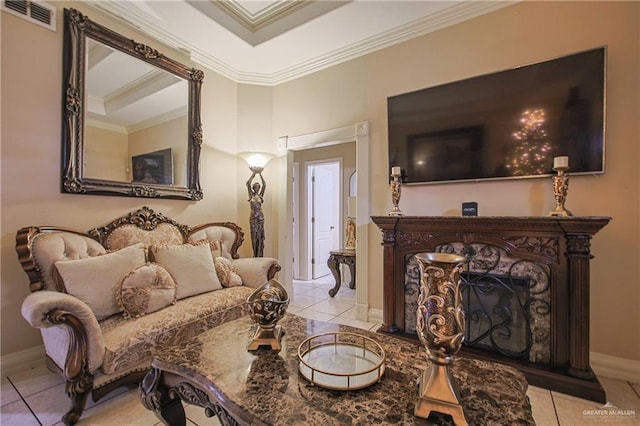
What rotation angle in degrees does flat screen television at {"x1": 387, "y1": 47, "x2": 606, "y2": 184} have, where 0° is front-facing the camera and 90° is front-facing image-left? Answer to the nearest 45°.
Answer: approximately 45°

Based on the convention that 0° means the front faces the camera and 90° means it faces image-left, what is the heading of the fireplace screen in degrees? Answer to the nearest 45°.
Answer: approximately 45°

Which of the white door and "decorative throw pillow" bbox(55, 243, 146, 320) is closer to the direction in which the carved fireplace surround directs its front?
the decorative throw pillow

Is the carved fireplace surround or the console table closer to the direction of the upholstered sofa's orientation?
the carved fireplace surround

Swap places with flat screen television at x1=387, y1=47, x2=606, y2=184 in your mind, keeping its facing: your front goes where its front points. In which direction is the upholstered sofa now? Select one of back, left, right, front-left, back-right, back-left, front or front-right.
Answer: front

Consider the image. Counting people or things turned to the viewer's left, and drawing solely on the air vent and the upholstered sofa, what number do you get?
0

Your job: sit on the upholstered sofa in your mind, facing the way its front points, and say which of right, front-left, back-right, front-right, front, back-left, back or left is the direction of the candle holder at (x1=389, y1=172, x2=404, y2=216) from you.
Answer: front-left

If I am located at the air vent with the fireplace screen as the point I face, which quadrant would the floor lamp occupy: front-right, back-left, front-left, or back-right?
front-left

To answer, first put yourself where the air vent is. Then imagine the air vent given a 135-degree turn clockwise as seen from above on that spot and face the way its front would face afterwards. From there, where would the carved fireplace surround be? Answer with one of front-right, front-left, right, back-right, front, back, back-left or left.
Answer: back-left

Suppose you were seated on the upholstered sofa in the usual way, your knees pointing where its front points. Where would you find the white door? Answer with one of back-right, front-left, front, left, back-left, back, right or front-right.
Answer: left

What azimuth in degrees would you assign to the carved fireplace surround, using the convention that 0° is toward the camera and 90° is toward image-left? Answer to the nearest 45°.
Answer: approximately 45°

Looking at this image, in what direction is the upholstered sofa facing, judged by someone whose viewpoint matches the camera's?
facing the viewer and to the right of the viewer

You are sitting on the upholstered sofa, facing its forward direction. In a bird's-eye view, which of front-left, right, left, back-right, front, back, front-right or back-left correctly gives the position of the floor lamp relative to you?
left

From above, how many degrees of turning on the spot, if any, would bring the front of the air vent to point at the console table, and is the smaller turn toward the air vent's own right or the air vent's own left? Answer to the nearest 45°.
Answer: approximately 45° to the air vent's own left

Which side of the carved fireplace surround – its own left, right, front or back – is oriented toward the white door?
right

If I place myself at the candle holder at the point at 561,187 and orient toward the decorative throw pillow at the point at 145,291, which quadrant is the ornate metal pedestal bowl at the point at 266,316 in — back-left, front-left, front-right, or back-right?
front-left
